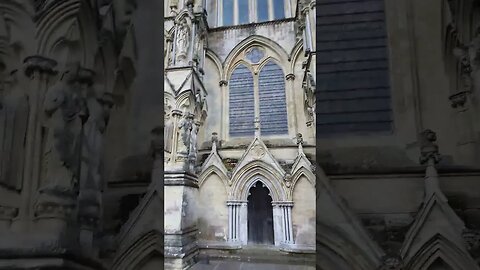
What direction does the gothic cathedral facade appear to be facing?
toward the camera
